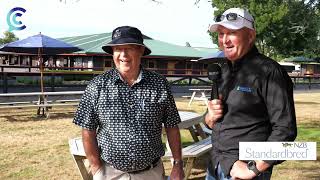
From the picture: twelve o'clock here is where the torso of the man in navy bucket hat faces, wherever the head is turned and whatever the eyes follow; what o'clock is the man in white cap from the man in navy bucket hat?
The man in white cap is roughly at 10 o'clock from the man in navy bucket hat.

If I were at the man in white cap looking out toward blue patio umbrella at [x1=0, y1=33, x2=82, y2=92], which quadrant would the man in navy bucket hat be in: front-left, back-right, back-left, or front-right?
front-left

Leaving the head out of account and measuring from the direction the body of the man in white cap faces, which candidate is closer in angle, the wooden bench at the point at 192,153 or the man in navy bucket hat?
the man in navy bucket hat

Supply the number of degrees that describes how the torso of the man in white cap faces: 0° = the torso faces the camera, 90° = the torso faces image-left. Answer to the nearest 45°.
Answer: approximately 45°

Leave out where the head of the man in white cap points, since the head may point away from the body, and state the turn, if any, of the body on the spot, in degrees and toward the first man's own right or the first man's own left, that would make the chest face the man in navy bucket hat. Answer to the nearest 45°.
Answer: approximately 45° to the first man's own right

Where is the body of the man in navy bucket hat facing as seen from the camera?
toward the camera

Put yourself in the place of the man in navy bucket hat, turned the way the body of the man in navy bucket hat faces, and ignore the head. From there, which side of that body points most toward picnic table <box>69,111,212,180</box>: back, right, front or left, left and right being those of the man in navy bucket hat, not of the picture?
back

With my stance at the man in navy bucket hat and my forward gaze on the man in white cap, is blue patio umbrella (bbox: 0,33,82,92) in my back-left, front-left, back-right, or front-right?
back-left

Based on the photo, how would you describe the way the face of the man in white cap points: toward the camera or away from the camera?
toward the camera

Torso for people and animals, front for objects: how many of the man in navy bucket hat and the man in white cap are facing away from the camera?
0

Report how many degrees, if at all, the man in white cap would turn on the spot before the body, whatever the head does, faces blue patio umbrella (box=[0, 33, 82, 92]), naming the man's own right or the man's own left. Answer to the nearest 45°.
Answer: approximately 90° to the man's own right
